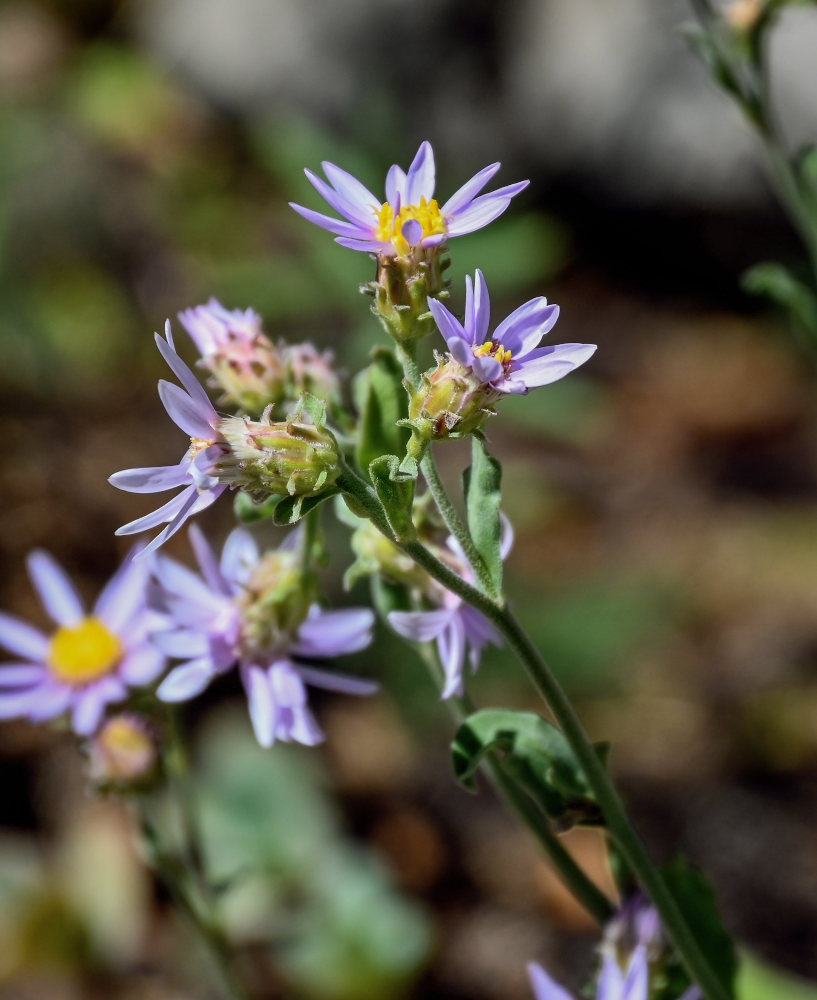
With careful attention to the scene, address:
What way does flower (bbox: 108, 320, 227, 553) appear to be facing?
to the viewer's left
